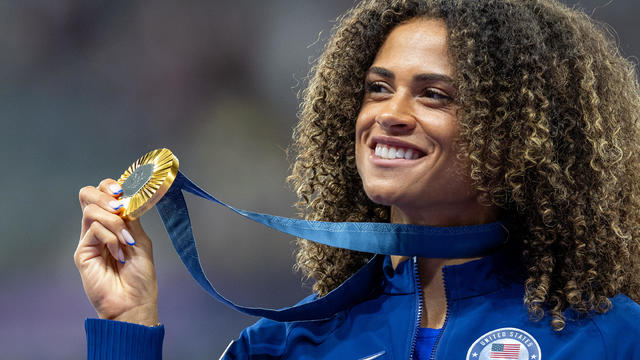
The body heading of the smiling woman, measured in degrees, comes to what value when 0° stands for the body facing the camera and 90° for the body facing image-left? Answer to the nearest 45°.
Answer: approximately 45°
